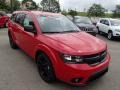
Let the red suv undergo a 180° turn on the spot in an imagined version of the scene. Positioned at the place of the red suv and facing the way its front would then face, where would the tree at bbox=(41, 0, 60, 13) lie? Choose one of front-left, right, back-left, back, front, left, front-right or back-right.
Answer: front-right

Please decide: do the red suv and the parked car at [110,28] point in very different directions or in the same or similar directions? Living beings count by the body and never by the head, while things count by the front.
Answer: same or similar directions

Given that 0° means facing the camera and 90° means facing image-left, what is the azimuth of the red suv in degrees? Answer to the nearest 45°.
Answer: approximately 315°

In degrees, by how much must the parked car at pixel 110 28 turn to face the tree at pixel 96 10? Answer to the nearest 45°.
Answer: approximately 135° to its left

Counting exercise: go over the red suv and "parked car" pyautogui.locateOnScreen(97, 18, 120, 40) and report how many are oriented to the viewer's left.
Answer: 0

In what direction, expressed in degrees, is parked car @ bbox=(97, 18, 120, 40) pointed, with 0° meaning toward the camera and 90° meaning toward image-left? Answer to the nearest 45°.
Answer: approximately 315°

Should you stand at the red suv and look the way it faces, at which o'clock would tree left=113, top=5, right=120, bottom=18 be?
The tree is roughly at 8 o'clock from the red suv.

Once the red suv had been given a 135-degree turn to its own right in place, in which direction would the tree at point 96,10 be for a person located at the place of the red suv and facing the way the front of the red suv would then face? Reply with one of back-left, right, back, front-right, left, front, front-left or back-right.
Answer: right

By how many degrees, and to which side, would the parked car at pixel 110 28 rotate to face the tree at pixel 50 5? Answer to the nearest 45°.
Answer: approximately 180°

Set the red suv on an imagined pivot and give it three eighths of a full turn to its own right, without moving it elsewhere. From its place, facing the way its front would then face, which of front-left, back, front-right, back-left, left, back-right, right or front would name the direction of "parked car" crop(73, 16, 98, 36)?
right

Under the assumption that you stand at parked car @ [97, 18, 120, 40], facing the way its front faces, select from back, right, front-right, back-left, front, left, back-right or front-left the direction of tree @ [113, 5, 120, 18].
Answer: back-left

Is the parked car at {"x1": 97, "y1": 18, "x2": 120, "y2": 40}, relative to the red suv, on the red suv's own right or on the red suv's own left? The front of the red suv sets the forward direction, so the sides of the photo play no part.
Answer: on the red suv's own left
